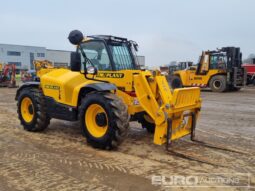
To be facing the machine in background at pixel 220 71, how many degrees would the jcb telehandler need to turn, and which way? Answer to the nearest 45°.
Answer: approximately 90° to its left

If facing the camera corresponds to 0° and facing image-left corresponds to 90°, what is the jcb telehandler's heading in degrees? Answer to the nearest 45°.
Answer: approximately 315°
